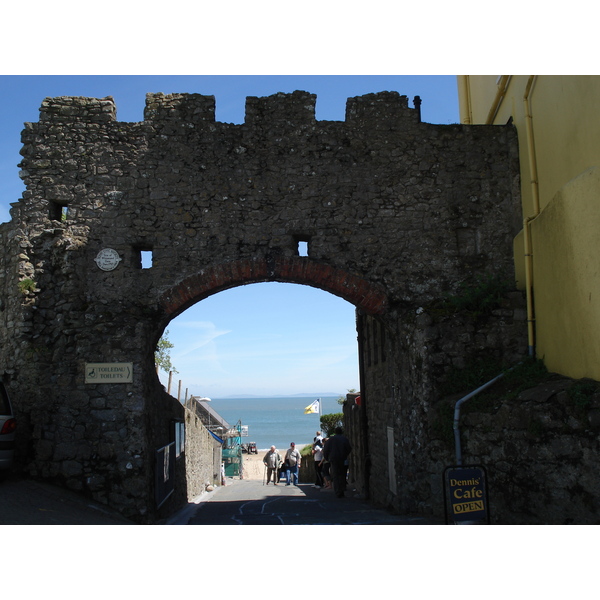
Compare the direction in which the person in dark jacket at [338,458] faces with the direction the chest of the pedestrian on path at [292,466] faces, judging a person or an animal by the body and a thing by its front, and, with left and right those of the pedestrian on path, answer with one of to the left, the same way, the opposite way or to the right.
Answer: the opposite way

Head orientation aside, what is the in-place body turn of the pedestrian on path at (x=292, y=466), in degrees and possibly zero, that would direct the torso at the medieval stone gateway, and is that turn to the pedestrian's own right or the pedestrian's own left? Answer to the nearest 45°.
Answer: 0° — they already face it

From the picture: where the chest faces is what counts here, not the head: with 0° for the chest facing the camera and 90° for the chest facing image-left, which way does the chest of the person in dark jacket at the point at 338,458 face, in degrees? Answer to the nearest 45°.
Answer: approximately 180°

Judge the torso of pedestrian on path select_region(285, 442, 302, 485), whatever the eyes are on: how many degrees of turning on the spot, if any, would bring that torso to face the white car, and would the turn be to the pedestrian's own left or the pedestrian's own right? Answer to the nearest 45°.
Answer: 0° — they already face it

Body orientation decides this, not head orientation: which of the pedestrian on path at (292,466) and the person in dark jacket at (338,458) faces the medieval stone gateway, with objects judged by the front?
the pedestrian on path

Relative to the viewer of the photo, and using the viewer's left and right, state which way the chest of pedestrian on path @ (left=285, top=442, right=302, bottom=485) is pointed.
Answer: facing the viewer

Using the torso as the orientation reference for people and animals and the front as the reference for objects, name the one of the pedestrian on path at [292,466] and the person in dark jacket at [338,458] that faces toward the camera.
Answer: the pedestrian on path
